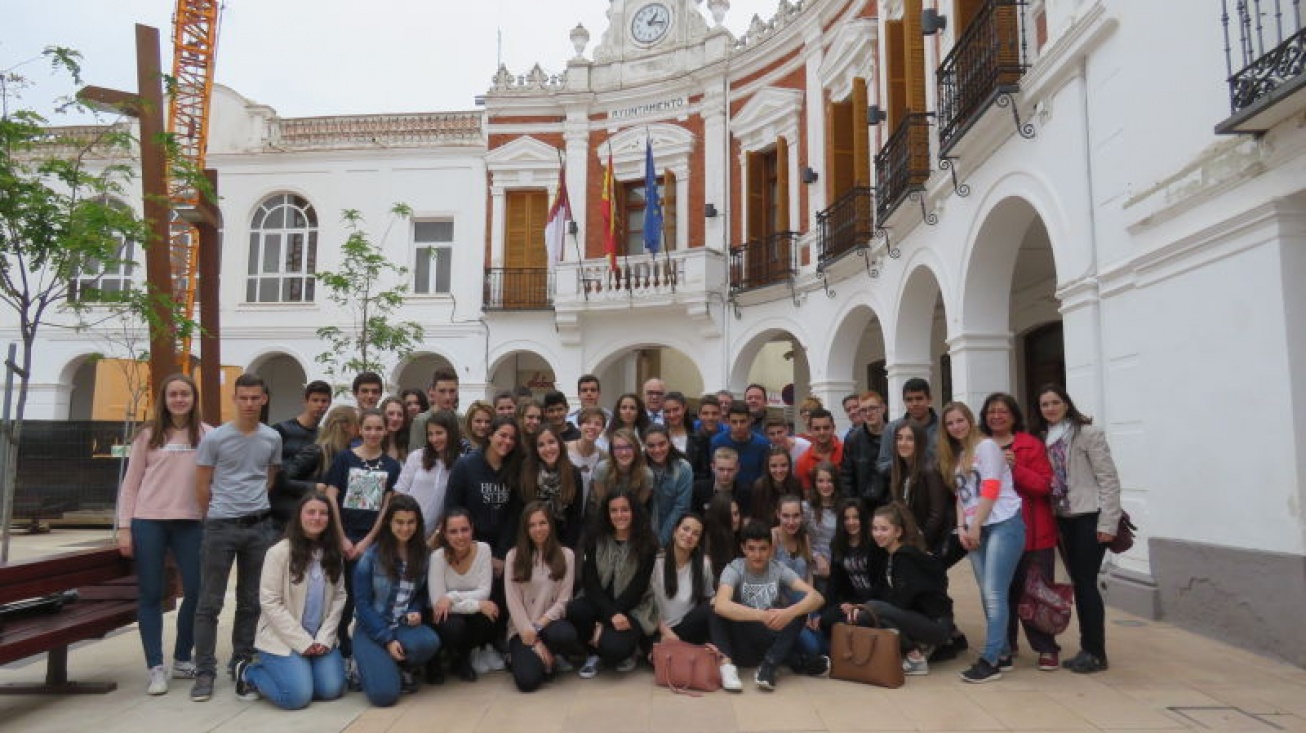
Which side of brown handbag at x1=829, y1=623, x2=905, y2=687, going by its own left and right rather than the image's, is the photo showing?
front

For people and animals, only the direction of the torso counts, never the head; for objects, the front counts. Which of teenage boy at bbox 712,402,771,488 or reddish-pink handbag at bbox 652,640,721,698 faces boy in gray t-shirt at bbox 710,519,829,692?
the teenage boy

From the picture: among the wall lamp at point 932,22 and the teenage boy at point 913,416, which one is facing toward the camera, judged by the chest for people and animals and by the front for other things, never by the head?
the teenage boy

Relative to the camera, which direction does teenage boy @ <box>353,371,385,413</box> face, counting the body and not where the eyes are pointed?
toward the camera

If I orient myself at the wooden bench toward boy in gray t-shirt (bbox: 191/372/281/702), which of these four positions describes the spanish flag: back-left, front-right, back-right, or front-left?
front-left

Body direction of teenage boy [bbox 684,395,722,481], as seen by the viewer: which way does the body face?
toward the camera

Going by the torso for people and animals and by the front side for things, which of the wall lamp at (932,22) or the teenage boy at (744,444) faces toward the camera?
the teenage boy

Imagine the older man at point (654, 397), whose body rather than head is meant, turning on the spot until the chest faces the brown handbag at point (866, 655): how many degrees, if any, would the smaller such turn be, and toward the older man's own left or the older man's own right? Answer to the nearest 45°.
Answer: approximately 45° to the older man's own left

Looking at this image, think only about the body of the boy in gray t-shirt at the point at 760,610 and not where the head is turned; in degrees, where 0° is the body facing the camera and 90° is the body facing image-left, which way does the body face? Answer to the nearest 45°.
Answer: approximately 0°
